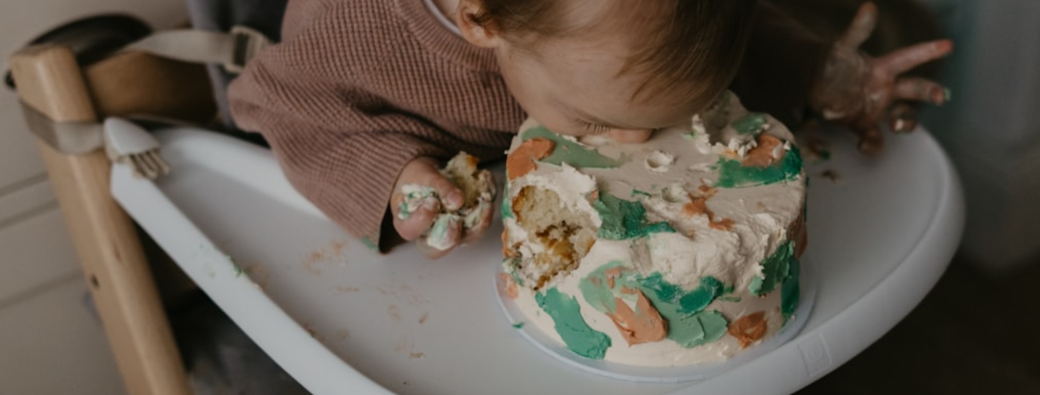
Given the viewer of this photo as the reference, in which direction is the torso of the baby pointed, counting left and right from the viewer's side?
facing the viewer and to the right of the viewer
